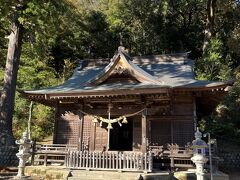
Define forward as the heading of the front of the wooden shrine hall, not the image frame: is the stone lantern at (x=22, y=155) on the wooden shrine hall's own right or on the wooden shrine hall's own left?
on the wooden shrine hall's own right

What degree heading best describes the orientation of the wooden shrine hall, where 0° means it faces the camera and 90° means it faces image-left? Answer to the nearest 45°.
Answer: approximately 0°

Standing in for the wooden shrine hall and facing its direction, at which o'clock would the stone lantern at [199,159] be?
The stone lantern is roughly at 11 o'clock from the wooden shrine hall.

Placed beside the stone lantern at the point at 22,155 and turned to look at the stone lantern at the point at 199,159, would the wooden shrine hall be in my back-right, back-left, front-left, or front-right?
front-left

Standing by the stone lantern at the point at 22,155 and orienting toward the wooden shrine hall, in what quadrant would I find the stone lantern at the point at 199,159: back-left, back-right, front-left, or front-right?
front-right
